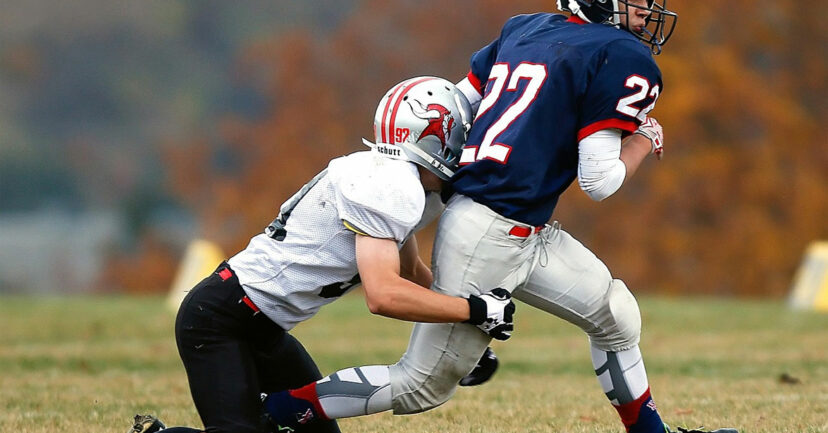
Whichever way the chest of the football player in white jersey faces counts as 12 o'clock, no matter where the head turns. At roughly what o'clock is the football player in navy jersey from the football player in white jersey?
The football player in navy jersey is roughly at 12 o'clock from the football player in white jersey.

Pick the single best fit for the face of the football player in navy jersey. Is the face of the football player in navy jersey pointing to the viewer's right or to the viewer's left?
to the viewer's right

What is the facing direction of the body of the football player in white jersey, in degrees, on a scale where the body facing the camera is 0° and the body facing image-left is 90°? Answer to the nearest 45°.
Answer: approximately 270°
